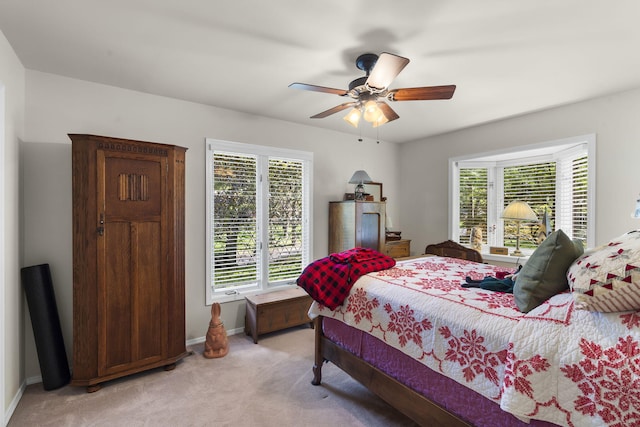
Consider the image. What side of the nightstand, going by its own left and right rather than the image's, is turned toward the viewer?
front

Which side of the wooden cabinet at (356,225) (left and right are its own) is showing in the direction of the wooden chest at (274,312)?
right

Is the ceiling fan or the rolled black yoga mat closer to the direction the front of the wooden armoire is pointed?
the ceiling fan

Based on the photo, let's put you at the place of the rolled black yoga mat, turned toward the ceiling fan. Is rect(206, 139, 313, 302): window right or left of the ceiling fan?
left

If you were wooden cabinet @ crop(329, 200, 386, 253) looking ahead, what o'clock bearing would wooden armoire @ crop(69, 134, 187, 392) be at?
The wooden armoire is roughly at 3 o'clock from the wooden cabinet.

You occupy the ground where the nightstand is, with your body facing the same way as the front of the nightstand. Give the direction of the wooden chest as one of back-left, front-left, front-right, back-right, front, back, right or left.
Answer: front-right

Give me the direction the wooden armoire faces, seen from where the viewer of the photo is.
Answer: facing the viewer and to the right of the viewer

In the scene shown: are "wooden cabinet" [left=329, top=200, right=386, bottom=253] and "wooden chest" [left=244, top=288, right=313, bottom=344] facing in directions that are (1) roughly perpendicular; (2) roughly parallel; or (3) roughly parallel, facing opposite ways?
roughly parallel
